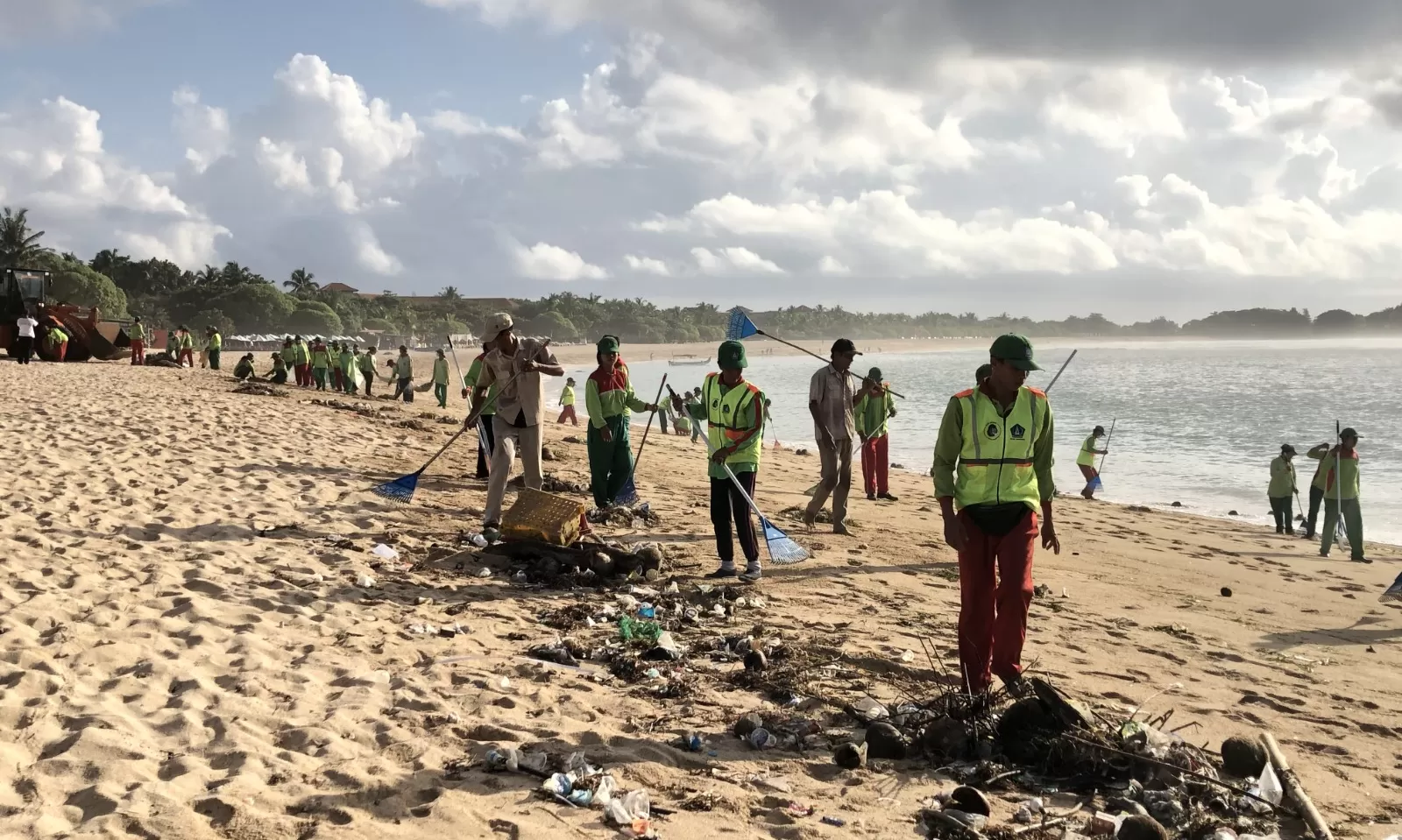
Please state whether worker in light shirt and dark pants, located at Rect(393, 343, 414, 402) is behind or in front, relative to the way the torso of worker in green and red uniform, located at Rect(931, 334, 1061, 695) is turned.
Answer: behind

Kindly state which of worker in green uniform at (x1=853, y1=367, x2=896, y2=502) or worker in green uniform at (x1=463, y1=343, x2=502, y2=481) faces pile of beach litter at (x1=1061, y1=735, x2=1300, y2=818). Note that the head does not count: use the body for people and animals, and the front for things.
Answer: worker in green uniform at (x1=853, y1=367, x2=896, y2=502)

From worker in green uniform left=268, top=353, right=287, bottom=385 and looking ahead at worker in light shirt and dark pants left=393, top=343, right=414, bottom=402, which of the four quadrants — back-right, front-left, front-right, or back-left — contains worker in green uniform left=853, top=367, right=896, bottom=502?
front-right

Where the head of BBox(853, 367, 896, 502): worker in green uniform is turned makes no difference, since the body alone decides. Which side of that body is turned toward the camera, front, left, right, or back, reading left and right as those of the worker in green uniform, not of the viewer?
front

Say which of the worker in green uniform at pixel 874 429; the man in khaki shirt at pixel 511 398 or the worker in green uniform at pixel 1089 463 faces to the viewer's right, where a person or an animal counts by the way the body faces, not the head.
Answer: the worker in green uniform at pixel 1089 463

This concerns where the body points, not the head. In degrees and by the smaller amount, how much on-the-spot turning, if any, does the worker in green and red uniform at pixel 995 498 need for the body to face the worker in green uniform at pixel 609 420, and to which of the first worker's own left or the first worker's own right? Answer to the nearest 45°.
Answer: approximately 135° to the first worker's own right

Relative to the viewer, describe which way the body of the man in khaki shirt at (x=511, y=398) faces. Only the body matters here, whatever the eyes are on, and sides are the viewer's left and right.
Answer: facing the viewer

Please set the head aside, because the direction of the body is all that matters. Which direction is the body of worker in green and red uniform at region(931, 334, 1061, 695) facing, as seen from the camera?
toward the camera

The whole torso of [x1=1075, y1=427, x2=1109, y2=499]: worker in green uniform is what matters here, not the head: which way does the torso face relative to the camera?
to the viewer's right

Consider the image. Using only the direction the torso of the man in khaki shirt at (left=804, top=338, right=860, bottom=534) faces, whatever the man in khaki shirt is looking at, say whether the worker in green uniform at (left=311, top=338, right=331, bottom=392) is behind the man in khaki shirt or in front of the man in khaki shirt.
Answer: behind

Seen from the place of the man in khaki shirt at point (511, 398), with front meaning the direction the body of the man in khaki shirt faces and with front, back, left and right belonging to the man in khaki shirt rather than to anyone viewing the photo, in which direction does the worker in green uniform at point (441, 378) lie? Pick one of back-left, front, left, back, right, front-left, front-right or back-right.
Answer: back

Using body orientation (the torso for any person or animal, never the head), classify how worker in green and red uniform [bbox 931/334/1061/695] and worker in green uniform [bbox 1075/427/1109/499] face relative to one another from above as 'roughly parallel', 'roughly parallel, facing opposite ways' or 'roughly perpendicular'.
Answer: roughly perpendicular

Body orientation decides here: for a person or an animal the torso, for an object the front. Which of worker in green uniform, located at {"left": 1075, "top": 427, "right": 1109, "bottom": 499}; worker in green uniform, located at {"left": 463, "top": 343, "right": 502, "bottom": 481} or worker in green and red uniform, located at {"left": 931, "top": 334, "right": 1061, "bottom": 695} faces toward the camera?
worker in green and red uniform, located at {"left": 931, "top": 334, "right": 1061, "bottom": 695}
